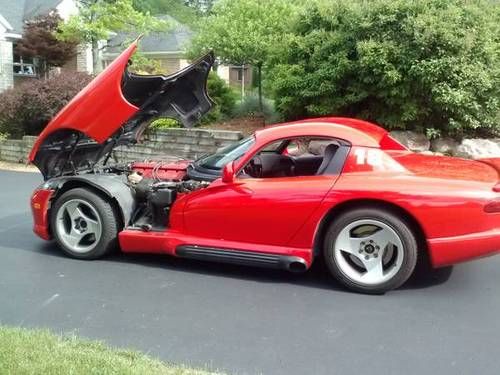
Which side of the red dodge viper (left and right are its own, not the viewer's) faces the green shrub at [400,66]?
right

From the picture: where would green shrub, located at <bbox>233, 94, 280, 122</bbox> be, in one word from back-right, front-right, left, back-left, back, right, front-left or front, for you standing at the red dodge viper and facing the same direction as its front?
right

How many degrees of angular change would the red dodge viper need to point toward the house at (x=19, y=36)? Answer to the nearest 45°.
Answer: approximately 45° to its right

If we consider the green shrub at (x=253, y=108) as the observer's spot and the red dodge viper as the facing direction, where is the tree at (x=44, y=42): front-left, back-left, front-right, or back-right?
back-right

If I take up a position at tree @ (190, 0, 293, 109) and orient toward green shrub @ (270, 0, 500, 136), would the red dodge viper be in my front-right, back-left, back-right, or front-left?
front-right

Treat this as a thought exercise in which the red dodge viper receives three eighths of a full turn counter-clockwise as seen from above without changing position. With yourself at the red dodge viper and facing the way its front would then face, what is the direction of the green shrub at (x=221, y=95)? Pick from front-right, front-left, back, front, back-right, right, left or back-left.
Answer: back-left

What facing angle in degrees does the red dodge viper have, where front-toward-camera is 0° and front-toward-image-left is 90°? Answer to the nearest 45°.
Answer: approximately 90°

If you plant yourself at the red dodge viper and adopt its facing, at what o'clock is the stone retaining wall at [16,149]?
The stone retaining wall is roughly at 2 o'clock from the red dodge viper.

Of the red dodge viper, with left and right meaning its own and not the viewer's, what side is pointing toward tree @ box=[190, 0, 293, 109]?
right
